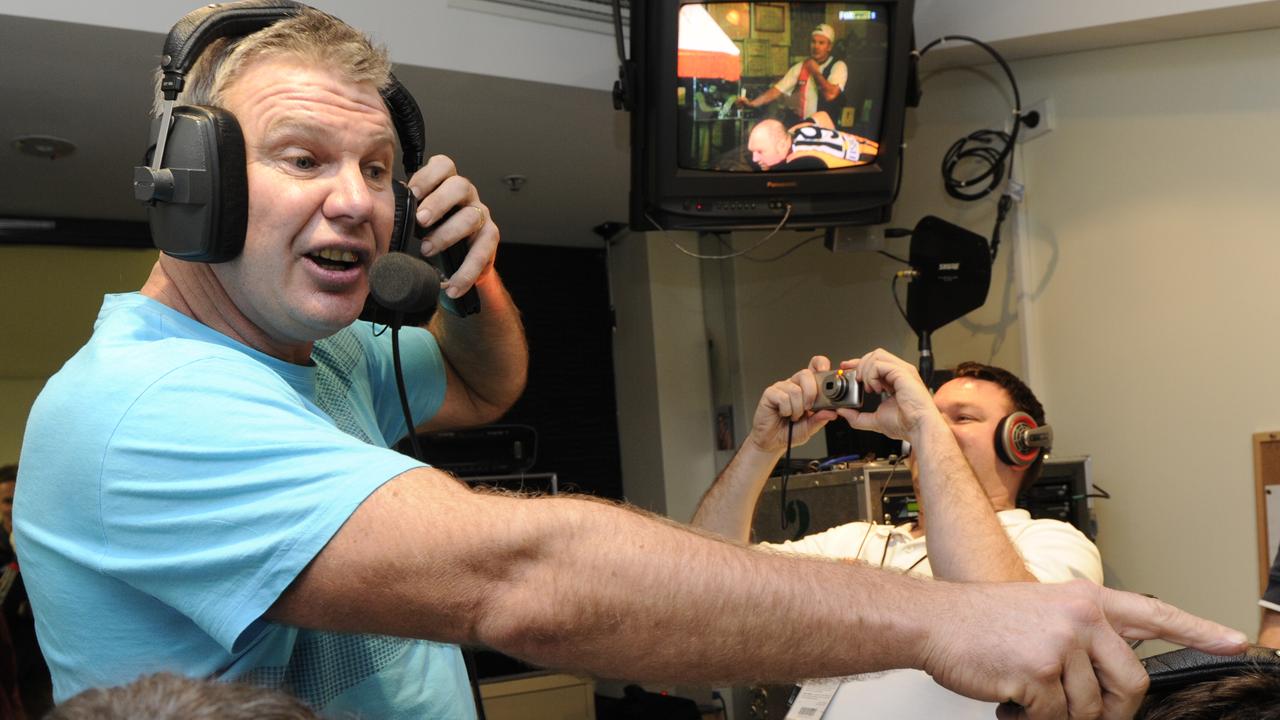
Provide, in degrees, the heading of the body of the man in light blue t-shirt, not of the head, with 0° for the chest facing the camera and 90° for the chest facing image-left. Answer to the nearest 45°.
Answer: approximately 315°

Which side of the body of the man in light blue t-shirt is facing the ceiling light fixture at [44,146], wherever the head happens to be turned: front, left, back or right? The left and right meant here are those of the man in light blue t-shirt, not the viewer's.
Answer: back
